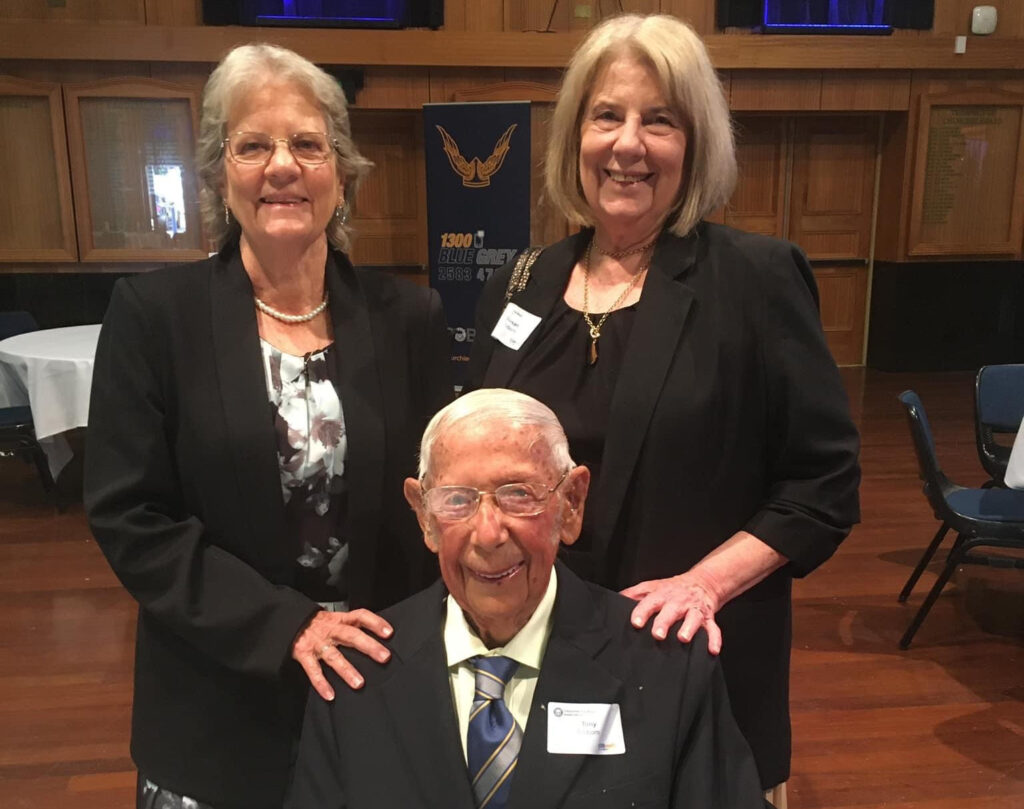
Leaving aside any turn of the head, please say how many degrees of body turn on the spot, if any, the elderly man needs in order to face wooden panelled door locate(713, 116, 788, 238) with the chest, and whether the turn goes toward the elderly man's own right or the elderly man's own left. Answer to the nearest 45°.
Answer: approximately 180°

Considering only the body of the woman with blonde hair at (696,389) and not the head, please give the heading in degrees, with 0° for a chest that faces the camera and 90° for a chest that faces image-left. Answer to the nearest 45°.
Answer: approximately 45°

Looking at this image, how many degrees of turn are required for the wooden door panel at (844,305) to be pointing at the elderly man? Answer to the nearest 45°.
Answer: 0° — it already faces them

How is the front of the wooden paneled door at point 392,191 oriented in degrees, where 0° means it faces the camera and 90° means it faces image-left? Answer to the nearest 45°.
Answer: approximately 0°

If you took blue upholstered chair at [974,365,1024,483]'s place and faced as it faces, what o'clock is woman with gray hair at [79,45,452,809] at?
The woman with gray hair is roughly at 2 o'clock from the blue upholstered chair.

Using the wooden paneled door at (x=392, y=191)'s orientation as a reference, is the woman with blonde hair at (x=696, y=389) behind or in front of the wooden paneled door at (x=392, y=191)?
in front

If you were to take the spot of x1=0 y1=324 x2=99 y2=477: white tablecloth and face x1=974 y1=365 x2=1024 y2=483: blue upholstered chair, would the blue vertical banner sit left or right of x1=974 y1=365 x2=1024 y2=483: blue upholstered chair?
left

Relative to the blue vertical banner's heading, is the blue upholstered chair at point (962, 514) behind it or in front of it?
in front
